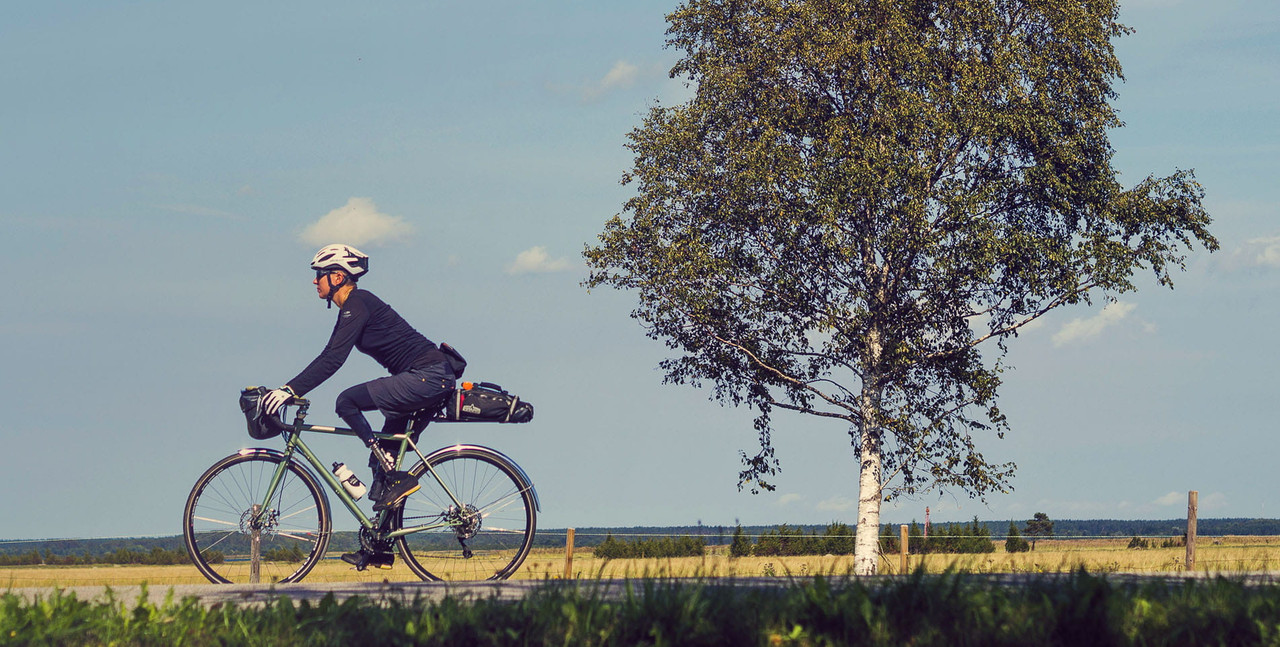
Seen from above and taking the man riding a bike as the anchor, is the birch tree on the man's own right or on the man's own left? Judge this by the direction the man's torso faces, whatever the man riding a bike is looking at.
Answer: on the man's own right

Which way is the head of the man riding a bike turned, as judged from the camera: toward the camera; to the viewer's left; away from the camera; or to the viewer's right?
to the viewer's left

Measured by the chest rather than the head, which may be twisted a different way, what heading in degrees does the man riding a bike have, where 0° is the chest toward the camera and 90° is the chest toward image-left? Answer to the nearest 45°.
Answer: approximately 90°

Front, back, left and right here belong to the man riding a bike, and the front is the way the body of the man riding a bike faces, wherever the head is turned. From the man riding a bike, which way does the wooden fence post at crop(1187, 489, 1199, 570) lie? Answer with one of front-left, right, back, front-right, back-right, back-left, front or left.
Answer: back-right
